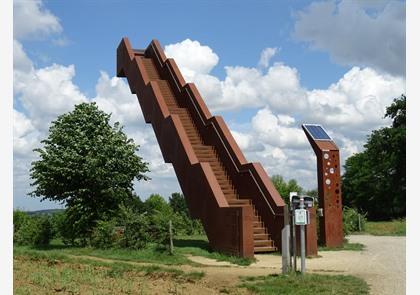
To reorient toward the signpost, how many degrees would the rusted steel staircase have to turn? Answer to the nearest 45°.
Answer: approximately 45° to its right

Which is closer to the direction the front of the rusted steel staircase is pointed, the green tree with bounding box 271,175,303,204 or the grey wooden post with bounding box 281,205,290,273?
the grey wooden post

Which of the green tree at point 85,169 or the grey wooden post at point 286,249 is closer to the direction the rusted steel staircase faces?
the grey wooden post

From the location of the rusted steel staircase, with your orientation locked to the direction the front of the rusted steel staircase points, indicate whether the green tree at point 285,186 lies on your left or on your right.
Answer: on your left

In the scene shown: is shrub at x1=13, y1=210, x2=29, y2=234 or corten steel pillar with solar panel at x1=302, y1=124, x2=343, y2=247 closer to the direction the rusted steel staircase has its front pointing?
the corten steel pillar with solar panel

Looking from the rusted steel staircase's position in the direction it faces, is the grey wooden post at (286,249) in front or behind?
in front

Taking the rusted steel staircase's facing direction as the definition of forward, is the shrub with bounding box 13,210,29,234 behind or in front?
behind

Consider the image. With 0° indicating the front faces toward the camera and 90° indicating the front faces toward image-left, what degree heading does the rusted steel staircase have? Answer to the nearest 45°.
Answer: approximately 315°

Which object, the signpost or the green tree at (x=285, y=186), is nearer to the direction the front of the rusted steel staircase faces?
the signpost

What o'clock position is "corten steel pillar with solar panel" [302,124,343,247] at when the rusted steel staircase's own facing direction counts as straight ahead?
The corten steel pillar with solar panel is roughly at 11 o'clock from the rusted steel staircase.

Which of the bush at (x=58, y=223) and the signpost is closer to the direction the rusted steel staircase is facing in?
the signpost
